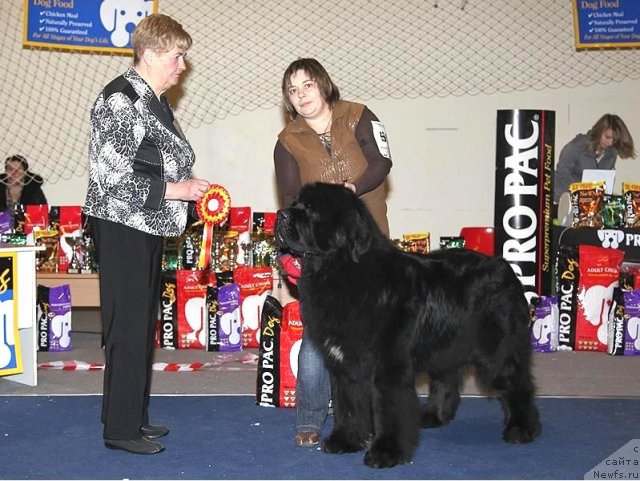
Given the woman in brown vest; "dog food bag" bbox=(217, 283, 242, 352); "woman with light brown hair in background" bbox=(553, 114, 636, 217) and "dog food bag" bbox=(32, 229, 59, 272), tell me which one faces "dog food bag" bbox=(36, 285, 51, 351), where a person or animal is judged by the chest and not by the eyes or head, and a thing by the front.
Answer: "dog food bag" bbox=(32, 229, 59, 272)

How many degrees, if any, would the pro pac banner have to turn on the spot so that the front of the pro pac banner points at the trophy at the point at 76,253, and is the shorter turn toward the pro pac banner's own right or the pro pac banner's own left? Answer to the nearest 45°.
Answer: approximately 90° to the pro pac banner's own right

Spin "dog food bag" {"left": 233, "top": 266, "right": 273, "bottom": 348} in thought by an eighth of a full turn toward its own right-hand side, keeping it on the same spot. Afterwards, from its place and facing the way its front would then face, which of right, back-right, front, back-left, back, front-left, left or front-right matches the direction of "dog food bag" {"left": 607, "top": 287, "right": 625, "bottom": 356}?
back-left

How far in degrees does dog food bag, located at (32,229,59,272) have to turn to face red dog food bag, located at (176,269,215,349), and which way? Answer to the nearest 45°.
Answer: approximately 45° to its left

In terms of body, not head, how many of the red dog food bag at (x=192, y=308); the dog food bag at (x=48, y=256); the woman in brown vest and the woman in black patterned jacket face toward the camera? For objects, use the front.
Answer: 3

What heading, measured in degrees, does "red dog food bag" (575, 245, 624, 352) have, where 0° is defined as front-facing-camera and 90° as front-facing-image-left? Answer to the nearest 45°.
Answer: approximately 0°

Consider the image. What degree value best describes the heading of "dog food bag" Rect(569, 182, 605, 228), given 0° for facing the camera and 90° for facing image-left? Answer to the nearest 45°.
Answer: approximately 0°

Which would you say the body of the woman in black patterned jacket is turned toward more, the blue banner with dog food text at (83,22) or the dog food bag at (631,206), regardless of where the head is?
the dog food bag

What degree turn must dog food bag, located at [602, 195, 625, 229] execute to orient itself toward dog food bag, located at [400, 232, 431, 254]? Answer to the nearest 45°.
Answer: approximately 45° to its right
